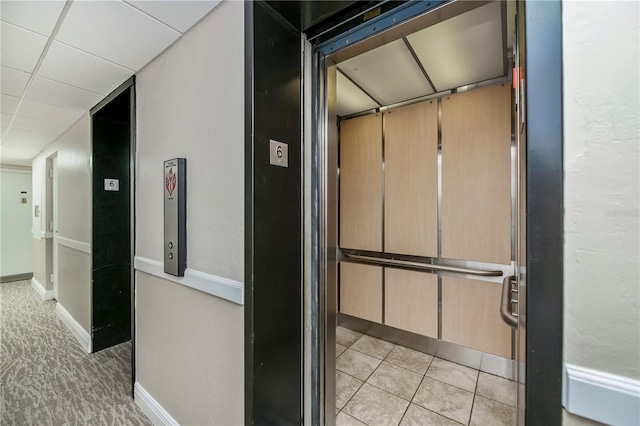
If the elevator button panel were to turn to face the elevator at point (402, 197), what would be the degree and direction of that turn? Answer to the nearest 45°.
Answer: approximately 90° to its left

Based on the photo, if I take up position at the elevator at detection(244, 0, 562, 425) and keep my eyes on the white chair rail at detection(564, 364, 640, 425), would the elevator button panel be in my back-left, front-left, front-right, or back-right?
back-right

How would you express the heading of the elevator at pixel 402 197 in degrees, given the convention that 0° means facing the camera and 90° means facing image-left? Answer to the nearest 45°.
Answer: approximately 45°

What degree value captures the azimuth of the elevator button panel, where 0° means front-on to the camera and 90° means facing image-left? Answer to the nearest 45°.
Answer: approximately 45°
